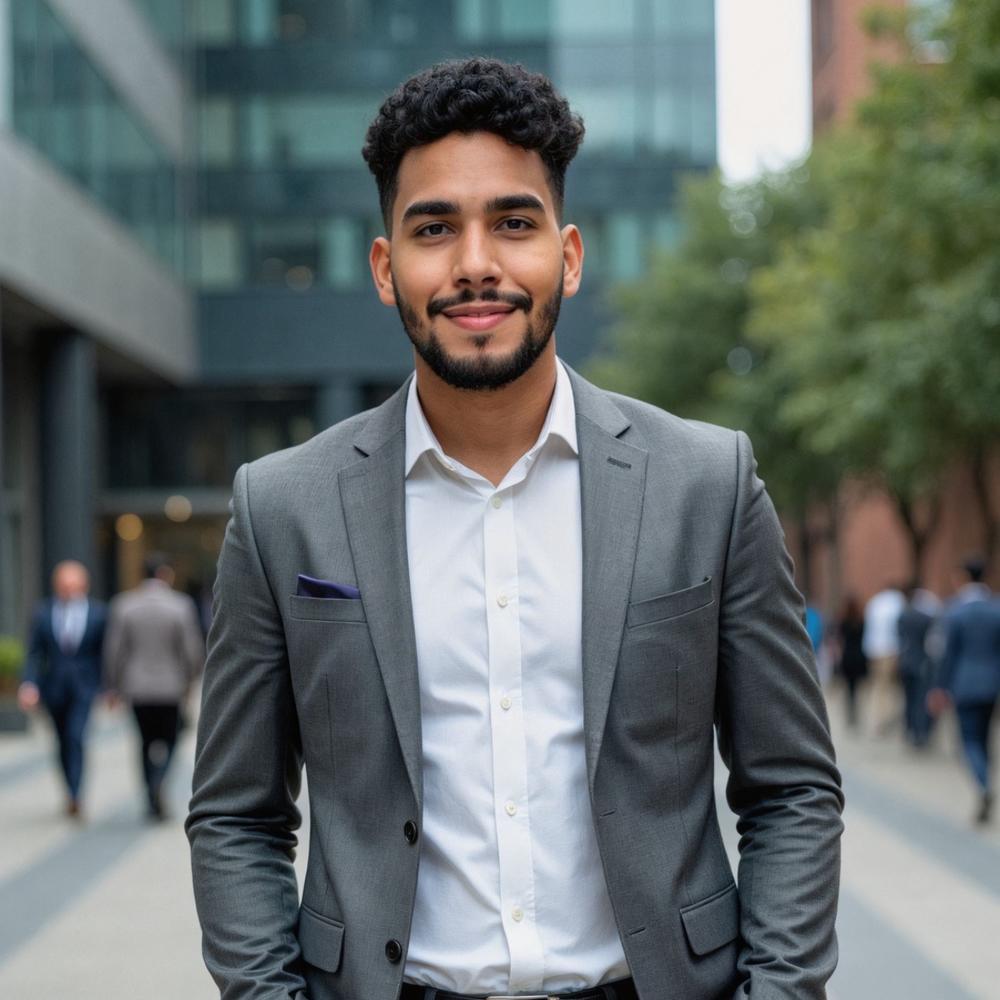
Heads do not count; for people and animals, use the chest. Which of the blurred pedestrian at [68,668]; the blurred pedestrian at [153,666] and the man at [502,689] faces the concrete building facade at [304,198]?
the blurred pedestrian at [153,666]

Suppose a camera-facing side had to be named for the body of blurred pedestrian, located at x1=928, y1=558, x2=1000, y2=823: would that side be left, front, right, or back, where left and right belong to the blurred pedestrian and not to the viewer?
back

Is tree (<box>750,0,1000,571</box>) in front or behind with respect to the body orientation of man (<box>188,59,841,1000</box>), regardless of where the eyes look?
behind

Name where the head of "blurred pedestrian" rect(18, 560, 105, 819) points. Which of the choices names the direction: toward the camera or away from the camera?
toward the camera

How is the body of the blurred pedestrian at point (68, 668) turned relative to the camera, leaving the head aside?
toward the camera

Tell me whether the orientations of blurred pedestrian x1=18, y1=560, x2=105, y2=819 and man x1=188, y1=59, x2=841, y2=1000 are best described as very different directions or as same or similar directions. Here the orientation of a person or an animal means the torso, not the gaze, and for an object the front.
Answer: same or similar directions

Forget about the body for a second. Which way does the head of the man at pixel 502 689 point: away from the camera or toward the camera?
toward the camera

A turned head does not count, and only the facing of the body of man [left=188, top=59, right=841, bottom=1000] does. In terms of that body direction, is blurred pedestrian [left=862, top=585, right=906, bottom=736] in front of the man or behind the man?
behind

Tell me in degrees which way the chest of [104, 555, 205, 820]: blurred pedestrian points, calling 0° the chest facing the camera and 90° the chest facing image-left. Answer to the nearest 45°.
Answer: approximately 180°

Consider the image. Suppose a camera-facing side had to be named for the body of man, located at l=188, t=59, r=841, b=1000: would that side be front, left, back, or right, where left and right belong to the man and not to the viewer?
front

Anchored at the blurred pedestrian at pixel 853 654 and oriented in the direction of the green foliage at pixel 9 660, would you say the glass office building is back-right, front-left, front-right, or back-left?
front-right

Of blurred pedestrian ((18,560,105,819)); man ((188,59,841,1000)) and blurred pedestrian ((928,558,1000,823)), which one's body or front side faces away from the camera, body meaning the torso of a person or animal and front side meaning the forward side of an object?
blurred pedestrian ((928,558,1000,823))

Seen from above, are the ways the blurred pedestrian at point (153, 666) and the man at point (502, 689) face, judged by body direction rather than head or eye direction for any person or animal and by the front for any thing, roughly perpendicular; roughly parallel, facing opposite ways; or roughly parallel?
roughly parallel, facing opposite ways
